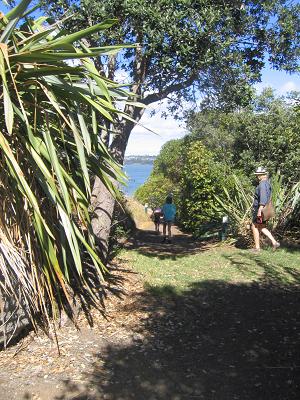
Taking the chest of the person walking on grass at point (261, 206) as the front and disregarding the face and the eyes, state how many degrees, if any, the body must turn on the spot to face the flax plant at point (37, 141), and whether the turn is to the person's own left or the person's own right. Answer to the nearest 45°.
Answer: approximately 90° to the person's own left

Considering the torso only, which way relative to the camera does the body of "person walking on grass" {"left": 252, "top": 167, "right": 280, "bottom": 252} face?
to the viewer's left
